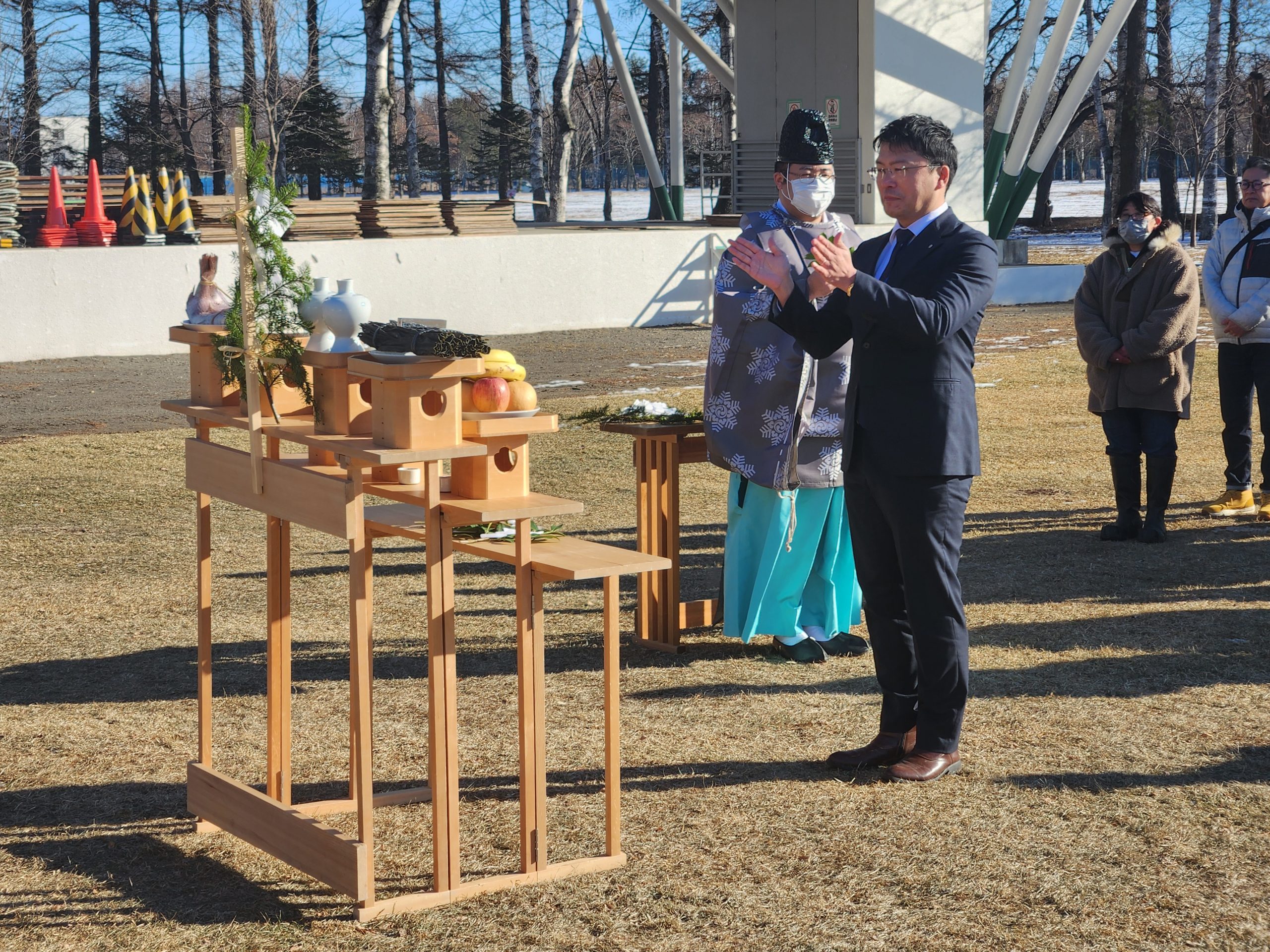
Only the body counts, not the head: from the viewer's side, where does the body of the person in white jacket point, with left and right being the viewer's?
facing the viewer and to the left of the viewer

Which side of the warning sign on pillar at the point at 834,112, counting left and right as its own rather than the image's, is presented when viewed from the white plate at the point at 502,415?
front

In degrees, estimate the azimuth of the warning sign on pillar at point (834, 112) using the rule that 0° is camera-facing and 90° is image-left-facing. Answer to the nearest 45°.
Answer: approximately 0°

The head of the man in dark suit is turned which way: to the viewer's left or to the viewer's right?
to the viewer's left

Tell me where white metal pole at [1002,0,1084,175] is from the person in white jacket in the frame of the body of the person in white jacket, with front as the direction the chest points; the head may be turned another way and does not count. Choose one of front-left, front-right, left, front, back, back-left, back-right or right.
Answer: back-right

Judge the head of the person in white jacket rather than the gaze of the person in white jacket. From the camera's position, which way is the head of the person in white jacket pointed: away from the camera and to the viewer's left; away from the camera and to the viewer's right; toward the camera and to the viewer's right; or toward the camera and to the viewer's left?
toward the camera and to the viewer's left

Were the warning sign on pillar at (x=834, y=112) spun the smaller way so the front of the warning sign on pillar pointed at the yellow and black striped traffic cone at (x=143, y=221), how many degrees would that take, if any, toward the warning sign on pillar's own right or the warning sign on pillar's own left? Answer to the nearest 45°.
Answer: approximately 45° to the warning sign on pillar's own right

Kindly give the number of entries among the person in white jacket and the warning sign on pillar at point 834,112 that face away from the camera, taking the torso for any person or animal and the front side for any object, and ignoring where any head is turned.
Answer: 0

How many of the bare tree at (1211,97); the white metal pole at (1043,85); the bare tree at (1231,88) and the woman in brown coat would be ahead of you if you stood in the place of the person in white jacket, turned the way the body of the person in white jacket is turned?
1

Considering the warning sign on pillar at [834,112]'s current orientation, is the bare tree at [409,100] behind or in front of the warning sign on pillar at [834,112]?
behind

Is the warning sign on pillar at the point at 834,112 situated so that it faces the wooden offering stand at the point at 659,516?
yes

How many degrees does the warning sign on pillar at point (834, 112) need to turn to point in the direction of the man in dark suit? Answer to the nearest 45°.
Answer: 0° — it already faces them

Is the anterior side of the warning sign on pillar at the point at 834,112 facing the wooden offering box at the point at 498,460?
yes

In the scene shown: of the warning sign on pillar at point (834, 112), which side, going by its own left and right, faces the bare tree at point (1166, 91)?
back

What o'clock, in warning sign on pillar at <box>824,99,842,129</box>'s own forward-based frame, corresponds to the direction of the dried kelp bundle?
The dried kelp bundle is roughly at 12 o'clock from the warning sign on pillar.

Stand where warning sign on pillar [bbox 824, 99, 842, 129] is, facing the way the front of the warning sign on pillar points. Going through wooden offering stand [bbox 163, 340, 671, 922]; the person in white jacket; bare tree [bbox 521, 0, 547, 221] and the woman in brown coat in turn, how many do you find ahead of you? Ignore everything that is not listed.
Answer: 3

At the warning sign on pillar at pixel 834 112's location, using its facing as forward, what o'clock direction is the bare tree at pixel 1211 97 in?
The bare tree is roughly at 7 o'clock from the warning sign on pillar.

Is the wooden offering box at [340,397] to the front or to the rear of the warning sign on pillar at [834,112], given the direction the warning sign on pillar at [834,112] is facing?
to the front
